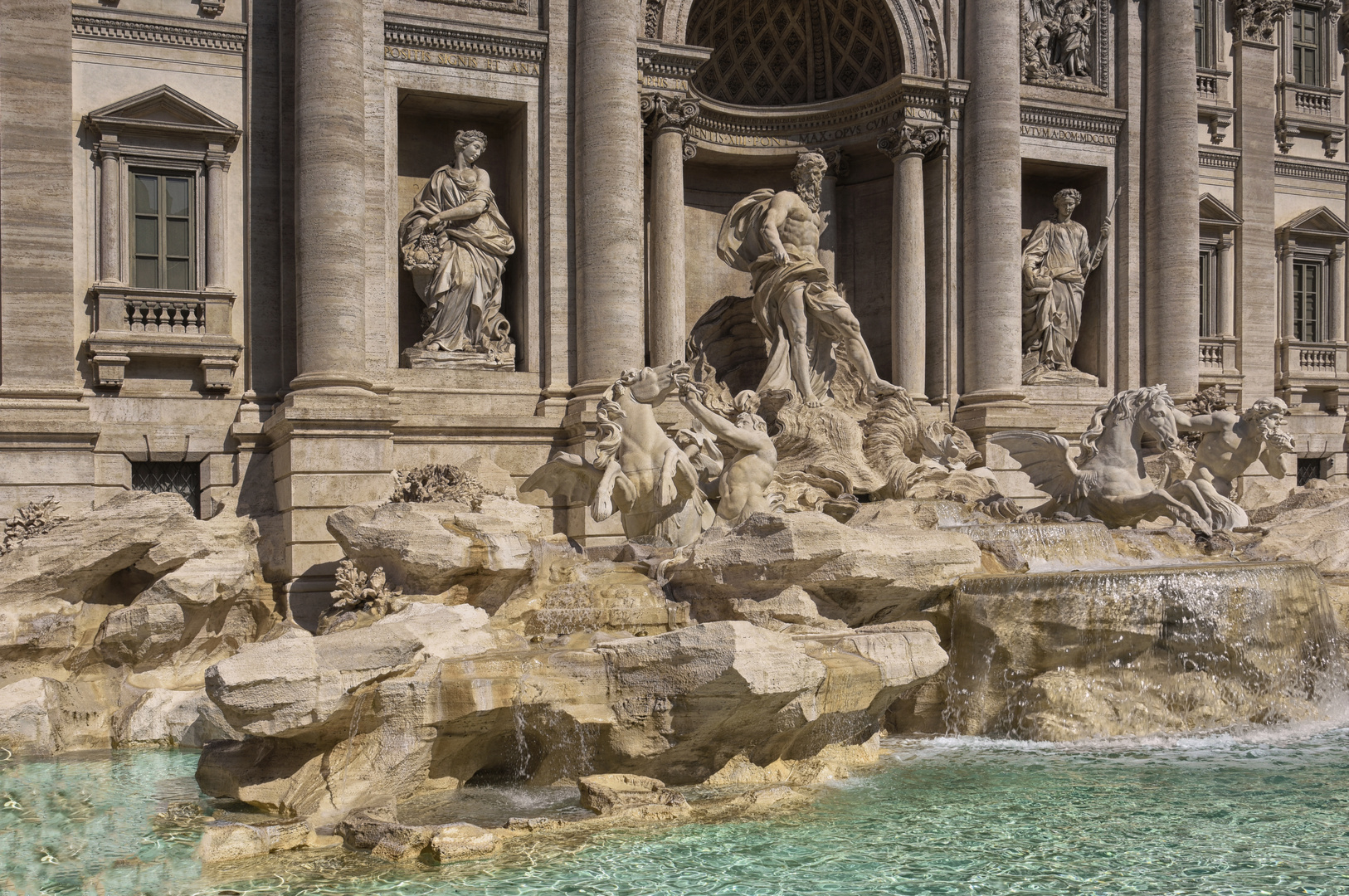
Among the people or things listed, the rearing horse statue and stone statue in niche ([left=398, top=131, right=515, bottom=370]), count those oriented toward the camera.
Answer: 2

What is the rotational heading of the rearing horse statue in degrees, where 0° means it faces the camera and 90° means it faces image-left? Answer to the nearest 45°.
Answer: approximately 0°

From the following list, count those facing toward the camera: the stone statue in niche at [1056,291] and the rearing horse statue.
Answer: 2

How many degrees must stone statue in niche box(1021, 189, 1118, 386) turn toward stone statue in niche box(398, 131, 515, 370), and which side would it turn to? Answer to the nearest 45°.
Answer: approximately 45° to its right

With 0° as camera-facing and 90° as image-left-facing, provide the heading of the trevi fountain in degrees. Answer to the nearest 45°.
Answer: approximately 315°

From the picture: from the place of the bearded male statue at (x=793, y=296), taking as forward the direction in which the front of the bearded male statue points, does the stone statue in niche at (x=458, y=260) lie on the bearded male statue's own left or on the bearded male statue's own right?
on the bearded male statue's own right

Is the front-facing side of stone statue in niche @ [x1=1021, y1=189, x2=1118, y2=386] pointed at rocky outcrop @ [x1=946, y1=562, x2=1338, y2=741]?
yes

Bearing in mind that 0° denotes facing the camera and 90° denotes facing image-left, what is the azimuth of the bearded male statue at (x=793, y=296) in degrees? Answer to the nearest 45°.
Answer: approximately 315°
